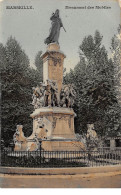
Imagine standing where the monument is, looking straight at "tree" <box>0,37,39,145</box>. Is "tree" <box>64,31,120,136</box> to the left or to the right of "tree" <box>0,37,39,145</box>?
right
